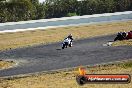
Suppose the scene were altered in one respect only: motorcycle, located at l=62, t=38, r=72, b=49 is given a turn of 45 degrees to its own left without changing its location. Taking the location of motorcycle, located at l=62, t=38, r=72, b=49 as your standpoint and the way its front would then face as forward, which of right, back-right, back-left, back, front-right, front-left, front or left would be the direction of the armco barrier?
back

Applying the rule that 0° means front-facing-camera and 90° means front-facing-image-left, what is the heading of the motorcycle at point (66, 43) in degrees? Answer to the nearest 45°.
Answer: approximately 45°
